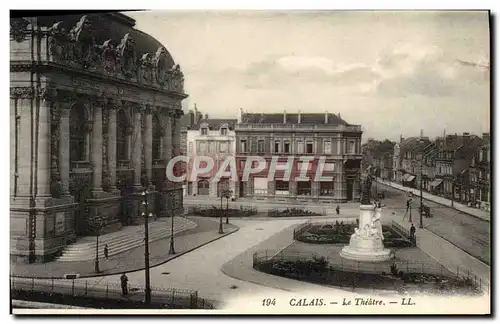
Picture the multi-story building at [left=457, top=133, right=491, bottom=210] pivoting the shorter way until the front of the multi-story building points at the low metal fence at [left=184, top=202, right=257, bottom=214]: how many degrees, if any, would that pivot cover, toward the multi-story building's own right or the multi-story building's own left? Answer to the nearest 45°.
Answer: approximately 45° to the multi-story building's own right

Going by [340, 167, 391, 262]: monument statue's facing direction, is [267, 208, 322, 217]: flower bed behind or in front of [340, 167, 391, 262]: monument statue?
behind

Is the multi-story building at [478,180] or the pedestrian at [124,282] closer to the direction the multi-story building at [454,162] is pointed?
the pedestrian

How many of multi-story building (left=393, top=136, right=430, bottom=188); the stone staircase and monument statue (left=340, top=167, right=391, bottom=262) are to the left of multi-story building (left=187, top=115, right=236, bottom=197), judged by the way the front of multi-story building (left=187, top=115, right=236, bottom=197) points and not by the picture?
2

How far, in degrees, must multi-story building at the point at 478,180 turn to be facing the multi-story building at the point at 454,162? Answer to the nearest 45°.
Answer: approximately 45° to its right
